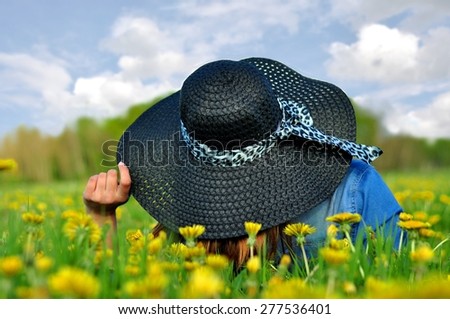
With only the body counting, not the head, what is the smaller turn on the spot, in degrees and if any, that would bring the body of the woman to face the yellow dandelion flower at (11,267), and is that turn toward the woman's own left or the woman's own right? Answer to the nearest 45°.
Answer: approximately 45° to the woman's own right

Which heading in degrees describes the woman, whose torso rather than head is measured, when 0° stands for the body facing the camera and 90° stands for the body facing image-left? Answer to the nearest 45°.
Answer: approximately 0°

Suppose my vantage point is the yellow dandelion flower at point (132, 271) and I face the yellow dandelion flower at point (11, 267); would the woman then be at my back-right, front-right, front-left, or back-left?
back-right

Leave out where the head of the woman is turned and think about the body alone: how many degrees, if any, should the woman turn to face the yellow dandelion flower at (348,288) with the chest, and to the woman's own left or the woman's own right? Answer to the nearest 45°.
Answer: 0° — they already face it

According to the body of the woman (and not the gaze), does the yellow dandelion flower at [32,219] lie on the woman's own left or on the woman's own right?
on the woman's own right

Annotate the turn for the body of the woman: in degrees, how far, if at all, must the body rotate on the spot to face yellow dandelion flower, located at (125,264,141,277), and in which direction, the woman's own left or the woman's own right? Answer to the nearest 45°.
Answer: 0° — they already face it
